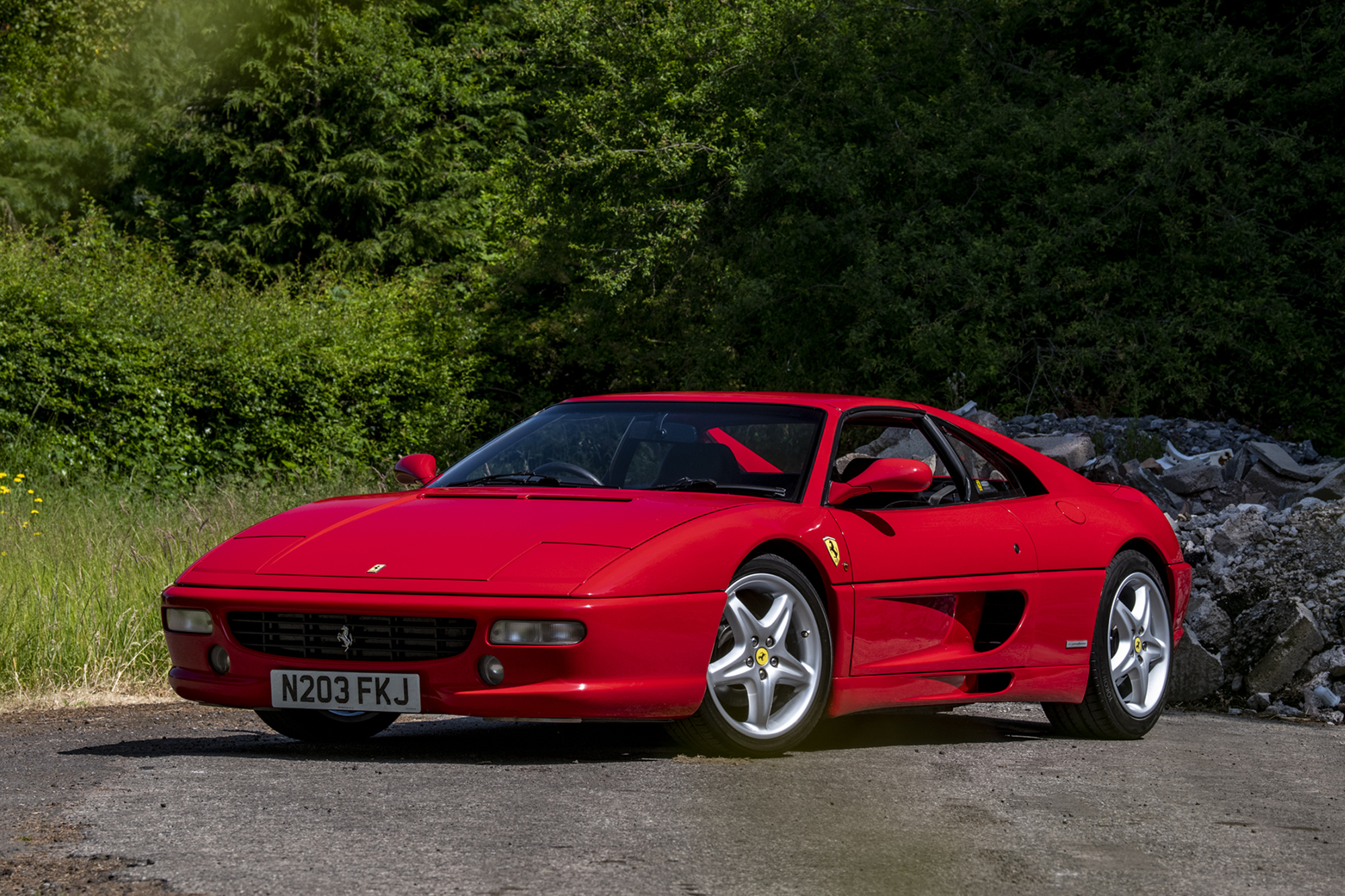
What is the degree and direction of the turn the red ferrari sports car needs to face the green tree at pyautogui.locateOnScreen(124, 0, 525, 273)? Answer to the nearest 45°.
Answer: approximately 135° to its right

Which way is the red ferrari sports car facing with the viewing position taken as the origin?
facing the viewer and to the left of the viewer

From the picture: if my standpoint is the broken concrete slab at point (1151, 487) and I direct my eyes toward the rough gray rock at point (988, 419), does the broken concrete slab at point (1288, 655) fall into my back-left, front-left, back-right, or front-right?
back-left

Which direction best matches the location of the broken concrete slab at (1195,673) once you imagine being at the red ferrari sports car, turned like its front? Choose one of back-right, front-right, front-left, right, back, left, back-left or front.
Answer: back

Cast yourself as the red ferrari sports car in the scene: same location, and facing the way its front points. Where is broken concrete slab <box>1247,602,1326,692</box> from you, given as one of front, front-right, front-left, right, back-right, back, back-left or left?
back

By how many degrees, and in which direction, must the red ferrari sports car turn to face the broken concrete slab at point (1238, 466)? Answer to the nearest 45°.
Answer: approximately 180°

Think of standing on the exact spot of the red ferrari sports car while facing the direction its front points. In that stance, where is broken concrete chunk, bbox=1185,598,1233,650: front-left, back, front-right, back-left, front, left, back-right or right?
back

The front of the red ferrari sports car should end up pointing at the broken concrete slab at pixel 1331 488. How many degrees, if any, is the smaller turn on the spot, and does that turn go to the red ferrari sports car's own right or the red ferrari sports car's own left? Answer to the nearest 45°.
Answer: approximately 180°

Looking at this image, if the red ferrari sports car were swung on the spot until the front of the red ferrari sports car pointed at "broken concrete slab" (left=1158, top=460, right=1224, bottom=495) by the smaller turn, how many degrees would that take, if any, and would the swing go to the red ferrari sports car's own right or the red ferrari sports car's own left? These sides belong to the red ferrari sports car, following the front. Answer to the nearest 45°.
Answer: approximately 180°

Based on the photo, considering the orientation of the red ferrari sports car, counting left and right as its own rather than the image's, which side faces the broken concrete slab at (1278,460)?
back

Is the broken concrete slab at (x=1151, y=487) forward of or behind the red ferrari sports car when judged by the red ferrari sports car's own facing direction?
behind

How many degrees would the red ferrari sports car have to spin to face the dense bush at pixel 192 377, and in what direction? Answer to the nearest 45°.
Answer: approximately 90° to its right

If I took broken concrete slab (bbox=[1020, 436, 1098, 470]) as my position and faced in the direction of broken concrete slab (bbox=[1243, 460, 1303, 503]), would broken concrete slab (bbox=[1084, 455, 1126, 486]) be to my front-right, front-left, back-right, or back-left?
front-right

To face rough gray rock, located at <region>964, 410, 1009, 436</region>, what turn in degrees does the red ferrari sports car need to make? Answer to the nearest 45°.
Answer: approximately 135° to its right
